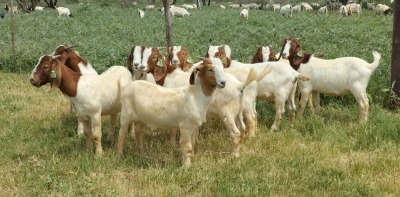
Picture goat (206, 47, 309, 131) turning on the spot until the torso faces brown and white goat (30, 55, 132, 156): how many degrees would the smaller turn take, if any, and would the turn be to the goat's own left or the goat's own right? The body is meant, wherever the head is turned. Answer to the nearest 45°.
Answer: approximately 45° to the goat's own left

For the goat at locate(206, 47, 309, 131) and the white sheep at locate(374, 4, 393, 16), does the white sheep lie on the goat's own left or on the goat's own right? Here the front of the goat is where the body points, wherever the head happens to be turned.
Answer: on the goat's own right

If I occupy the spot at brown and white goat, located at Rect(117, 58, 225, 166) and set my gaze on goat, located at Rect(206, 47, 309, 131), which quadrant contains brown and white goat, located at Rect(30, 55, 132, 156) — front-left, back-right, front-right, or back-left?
back-left

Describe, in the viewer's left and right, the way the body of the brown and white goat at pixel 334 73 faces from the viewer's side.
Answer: facing to the left of the viewer

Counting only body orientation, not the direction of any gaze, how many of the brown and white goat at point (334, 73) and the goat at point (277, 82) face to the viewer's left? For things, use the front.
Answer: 2

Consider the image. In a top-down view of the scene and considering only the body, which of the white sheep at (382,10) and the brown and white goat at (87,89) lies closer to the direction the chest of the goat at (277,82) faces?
the brown and white goat

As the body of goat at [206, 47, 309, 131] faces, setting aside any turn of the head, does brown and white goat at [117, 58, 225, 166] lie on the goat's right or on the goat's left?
on the goat's left

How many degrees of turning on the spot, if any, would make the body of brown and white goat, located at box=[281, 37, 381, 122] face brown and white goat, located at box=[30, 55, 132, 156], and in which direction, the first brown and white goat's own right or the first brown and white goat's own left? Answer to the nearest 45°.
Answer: approximately 45° to the first brown and white goat's own left

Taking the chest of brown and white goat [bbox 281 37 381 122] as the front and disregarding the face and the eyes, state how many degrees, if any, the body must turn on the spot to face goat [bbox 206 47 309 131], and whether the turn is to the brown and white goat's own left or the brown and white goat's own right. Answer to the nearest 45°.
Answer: approximately 45° to the brown and white goat's own left

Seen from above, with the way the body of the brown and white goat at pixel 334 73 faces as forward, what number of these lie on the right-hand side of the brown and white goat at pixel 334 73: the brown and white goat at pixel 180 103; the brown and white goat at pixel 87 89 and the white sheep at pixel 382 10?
1

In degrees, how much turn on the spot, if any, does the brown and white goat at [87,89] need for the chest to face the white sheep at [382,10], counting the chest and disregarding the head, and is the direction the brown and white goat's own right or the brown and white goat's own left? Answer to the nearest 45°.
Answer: approximately 180°

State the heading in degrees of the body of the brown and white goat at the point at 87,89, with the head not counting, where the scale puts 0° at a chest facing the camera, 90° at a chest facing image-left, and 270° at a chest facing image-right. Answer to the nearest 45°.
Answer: approximately 45°

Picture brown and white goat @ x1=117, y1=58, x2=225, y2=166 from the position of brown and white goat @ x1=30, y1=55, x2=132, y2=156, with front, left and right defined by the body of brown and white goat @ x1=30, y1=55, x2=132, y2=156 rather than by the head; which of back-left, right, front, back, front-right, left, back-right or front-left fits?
left

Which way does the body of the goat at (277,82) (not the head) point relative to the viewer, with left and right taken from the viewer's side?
facing to the left of the viewer

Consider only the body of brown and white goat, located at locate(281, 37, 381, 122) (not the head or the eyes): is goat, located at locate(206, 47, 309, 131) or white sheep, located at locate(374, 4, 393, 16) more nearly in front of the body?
the goat
